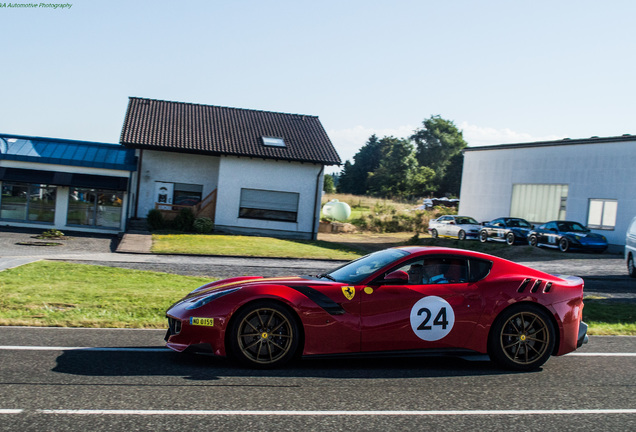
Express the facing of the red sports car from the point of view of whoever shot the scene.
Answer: facing to the left of the viewer

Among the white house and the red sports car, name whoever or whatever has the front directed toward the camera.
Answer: the white house

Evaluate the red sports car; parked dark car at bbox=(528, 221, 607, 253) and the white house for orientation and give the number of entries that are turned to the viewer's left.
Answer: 1

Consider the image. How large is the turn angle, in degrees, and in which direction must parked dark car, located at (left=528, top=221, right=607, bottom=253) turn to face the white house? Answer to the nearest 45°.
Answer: approximately 135° to its right

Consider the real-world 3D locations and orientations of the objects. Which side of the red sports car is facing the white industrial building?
right

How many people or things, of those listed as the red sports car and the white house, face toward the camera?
1

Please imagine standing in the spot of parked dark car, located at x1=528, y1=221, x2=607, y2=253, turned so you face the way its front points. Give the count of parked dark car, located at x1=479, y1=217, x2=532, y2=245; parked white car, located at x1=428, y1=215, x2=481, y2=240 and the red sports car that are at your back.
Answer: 2

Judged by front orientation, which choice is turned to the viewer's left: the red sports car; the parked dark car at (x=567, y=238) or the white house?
the red sports car

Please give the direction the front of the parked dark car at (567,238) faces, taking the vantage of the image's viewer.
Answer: facing the viewer and to the right of the viewer

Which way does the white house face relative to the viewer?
toward the camera
